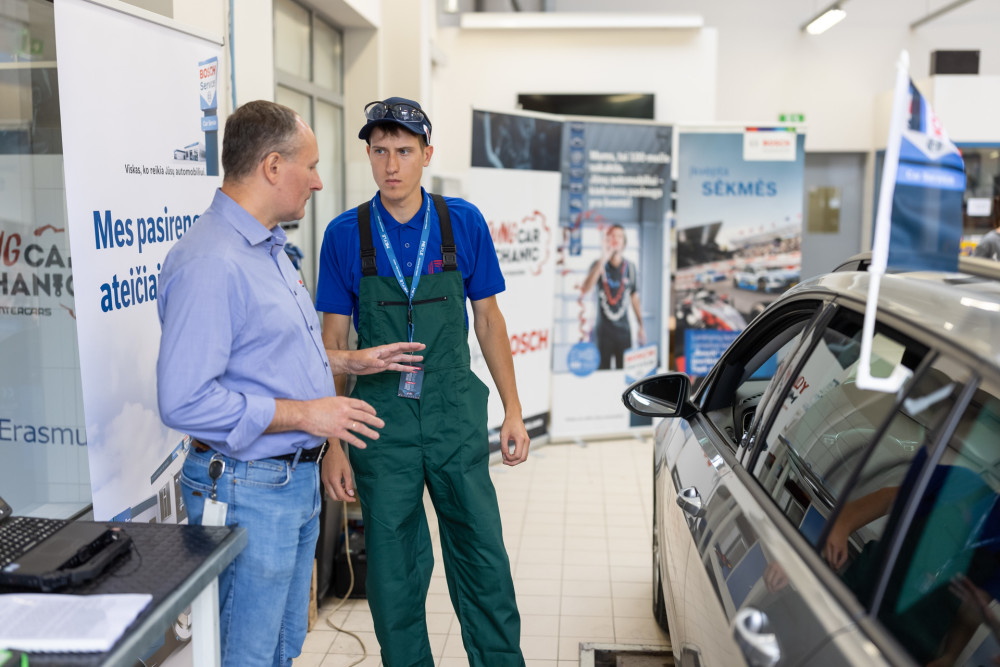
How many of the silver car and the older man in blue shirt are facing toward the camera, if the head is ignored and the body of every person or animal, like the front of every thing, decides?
0

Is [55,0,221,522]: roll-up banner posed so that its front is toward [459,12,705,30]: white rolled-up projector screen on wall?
no

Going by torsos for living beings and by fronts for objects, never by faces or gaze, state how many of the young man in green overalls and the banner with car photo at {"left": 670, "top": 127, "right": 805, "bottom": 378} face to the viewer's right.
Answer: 0

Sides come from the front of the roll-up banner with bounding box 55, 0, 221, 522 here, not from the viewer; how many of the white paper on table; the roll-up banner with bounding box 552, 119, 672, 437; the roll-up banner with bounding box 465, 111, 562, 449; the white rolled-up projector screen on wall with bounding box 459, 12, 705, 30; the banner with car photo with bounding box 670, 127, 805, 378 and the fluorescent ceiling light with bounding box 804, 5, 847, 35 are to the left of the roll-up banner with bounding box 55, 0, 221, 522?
5

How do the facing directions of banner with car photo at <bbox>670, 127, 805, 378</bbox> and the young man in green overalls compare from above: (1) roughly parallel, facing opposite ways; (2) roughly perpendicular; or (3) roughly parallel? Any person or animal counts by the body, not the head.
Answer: roughly parallel

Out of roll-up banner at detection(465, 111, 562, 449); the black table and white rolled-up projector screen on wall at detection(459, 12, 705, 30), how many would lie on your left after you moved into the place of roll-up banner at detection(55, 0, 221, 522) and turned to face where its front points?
2

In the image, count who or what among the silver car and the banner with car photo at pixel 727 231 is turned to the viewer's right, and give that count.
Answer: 0

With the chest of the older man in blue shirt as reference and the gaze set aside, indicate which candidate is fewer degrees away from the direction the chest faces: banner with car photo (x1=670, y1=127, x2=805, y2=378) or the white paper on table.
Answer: the banner with car photo

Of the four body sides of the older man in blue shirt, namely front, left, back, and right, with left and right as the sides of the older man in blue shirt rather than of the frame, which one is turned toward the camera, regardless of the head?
right

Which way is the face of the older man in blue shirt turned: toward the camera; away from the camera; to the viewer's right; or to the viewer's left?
to the viewer's right

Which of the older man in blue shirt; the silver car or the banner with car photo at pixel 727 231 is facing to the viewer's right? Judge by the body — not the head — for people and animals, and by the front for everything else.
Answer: the older man in blue shirt

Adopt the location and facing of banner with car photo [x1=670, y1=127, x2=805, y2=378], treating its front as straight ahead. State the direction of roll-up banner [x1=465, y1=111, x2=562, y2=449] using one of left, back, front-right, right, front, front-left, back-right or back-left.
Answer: front-right

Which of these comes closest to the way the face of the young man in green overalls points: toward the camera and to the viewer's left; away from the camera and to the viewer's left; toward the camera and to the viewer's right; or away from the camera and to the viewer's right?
toward the camera and to the viewer's left

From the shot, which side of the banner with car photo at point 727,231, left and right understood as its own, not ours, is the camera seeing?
front

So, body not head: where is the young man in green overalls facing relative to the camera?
toward the camera

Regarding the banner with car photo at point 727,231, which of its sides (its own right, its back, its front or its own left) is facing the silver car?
front

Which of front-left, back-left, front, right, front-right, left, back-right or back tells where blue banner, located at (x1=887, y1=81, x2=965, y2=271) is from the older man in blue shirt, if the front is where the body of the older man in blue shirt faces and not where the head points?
front-right

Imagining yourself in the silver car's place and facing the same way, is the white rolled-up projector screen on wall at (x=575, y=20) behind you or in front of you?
in front

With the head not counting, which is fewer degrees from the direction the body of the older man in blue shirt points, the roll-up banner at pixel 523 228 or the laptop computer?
the roll-up banner

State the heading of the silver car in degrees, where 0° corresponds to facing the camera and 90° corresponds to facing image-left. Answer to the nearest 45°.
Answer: approximately 135°
